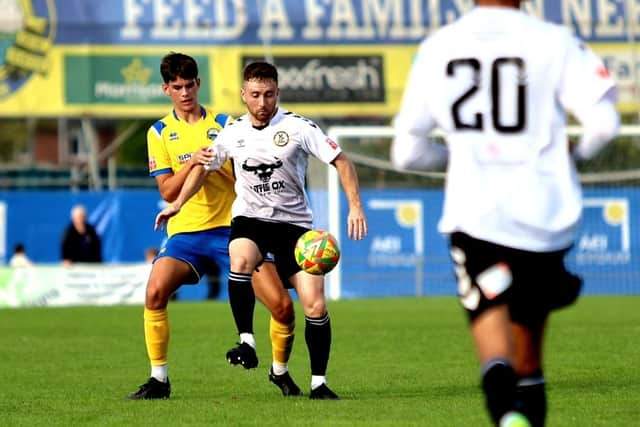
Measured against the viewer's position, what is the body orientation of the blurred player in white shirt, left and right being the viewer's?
facing away from the viewer

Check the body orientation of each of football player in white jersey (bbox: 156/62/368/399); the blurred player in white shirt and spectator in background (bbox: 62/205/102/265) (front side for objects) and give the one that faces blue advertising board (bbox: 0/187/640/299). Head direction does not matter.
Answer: the blurred player in white shirt

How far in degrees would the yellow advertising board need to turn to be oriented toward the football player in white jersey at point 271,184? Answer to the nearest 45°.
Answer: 0° — it already faces them

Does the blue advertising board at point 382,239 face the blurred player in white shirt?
yes

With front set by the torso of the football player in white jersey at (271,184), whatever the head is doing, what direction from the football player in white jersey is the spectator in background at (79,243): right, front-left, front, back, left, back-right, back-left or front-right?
back

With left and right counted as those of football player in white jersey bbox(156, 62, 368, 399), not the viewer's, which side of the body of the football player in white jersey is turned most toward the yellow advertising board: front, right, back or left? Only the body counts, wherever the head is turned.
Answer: back

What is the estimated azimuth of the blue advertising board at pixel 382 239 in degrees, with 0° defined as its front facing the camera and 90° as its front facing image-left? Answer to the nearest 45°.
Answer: approximately 0°

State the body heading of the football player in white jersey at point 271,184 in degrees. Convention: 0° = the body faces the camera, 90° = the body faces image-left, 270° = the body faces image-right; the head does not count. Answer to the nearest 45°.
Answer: approximately 0°

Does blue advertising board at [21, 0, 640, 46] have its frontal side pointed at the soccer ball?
yes
